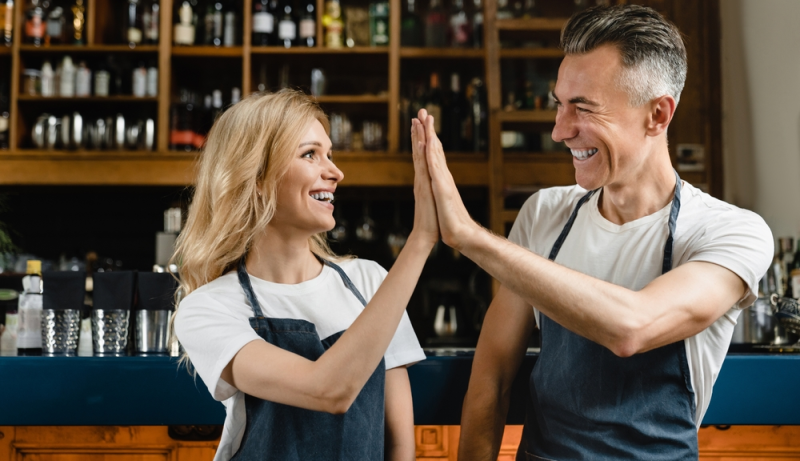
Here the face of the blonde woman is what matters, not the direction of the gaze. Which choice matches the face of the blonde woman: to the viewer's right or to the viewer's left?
to the viewer's right

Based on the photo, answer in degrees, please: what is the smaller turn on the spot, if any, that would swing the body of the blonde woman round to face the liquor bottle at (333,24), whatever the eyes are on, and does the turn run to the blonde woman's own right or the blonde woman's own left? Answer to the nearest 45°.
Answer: approximately 135° to the blonde woman's own left

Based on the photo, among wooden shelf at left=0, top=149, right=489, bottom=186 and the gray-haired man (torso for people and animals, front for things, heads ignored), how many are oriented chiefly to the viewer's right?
0

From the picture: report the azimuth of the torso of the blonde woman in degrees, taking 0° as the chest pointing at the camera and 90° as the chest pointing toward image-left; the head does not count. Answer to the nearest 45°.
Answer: approximately 315°

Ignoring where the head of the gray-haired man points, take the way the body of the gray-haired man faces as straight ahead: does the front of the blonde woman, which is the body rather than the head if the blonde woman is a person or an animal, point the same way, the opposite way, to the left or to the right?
to the left

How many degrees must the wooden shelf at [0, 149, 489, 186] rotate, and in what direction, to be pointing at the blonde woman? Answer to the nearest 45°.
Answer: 0° — it already faces them
